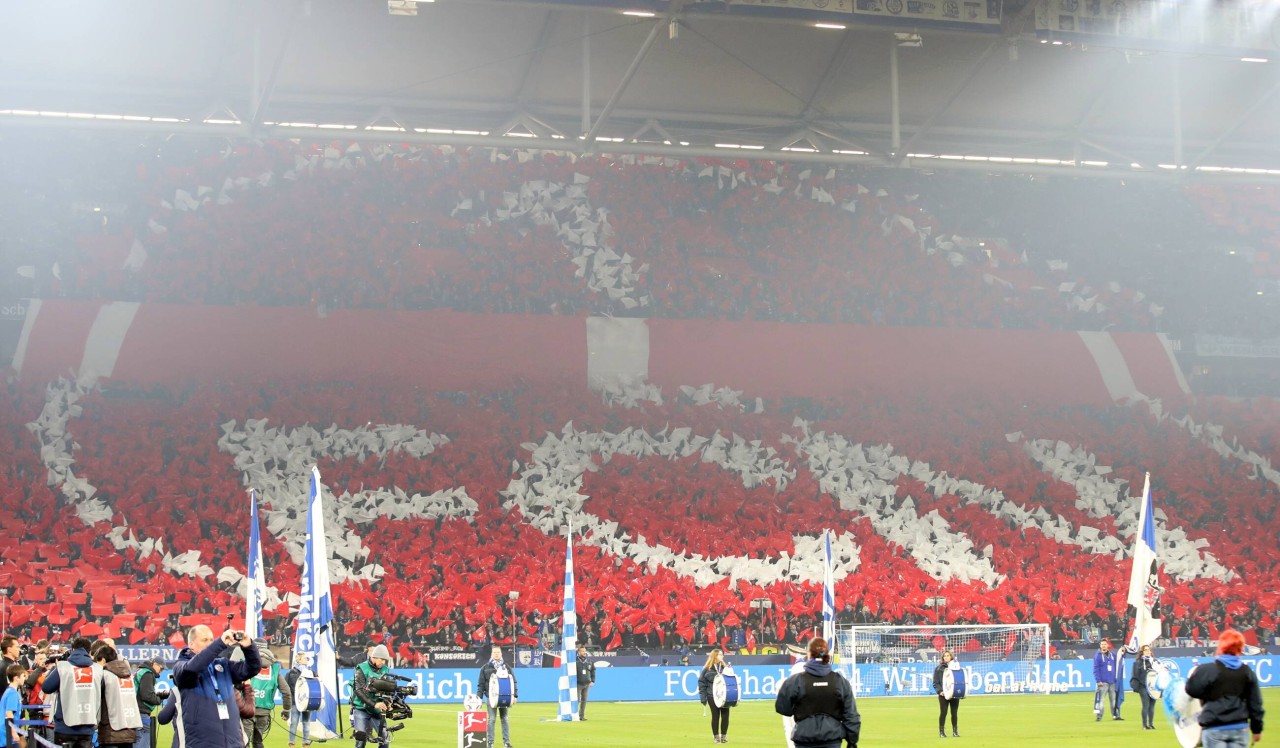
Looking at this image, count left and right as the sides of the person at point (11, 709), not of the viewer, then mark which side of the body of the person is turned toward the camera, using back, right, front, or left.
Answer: right
